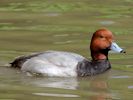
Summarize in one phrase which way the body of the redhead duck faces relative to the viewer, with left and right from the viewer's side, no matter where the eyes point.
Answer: facing to the right of the viewer
